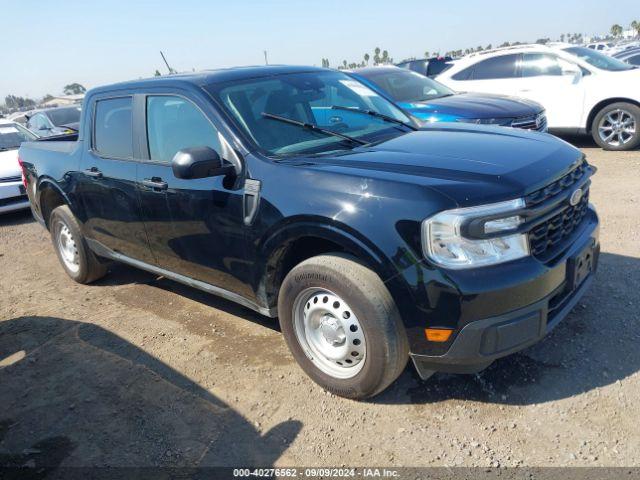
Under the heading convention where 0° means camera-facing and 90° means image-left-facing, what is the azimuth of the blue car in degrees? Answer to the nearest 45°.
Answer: approximately 315°

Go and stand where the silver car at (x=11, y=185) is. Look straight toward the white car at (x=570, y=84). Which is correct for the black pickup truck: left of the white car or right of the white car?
right

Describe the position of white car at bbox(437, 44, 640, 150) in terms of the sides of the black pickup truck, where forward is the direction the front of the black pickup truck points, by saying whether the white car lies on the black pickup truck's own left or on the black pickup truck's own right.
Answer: on the black pickup truck's own left

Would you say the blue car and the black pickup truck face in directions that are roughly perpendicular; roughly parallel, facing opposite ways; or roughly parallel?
roughly parallel

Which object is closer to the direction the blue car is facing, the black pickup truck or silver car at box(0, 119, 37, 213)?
the black pickup truck

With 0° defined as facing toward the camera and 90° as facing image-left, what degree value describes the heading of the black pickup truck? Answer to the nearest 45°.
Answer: approximately 315°

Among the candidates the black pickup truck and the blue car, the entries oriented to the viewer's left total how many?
0

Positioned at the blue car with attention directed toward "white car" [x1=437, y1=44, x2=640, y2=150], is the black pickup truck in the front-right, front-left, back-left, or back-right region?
back-right

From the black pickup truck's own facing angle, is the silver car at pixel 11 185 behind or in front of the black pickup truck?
behind

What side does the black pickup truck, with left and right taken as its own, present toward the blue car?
left

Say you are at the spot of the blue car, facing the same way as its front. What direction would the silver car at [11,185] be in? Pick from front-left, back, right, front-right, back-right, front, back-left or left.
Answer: back-right

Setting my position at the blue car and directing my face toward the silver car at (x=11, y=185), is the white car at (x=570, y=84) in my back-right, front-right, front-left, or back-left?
back-right
